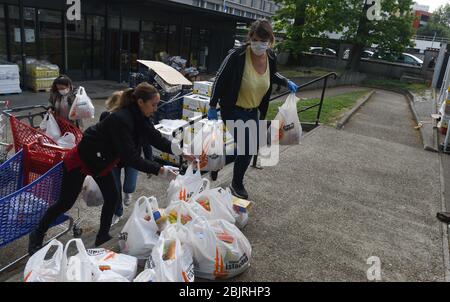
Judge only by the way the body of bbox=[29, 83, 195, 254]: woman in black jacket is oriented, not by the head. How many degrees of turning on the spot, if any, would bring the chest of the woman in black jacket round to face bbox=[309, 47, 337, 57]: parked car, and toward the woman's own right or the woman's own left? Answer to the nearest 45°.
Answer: approximately 45° to the woman's own left

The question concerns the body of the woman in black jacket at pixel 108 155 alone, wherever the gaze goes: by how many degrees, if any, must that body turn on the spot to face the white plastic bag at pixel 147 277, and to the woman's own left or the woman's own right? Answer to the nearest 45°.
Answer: approximately 90° to the woman's own right

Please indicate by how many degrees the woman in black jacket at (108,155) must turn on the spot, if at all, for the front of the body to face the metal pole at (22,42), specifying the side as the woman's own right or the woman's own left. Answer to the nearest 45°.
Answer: approximately 90° to the woman's own left

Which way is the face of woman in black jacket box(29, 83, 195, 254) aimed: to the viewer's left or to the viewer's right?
to the viewer's right

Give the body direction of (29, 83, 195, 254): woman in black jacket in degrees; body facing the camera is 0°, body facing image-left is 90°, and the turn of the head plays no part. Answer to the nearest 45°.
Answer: approximately 270°

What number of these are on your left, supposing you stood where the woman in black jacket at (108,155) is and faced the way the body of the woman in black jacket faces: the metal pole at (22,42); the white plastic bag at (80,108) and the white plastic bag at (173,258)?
2

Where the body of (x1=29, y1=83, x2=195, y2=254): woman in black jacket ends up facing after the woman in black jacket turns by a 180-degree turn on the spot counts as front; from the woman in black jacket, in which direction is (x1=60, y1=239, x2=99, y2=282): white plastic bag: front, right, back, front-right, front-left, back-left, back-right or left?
left

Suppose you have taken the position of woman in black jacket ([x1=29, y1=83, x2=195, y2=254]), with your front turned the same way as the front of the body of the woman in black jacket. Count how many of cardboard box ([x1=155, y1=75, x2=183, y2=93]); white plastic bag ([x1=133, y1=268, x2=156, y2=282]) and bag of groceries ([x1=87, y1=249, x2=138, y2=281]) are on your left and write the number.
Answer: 1

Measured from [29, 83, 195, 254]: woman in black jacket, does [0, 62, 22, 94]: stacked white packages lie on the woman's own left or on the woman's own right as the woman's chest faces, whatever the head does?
on the woman's own left

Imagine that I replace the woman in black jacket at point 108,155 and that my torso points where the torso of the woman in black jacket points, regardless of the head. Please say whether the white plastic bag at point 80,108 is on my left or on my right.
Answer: on my left

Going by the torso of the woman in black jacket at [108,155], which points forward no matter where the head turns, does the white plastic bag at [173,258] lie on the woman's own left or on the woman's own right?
on the woman's own right

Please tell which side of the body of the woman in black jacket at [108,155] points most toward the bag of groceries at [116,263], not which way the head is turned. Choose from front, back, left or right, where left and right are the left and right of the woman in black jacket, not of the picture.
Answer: right

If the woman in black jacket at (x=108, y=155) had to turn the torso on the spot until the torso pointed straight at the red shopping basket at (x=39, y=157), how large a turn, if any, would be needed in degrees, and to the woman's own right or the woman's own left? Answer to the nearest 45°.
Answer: approximately 135° to the woman's own left
